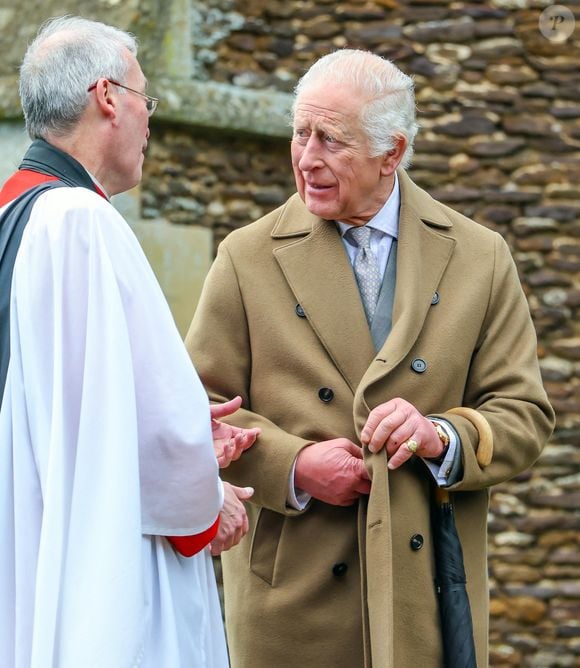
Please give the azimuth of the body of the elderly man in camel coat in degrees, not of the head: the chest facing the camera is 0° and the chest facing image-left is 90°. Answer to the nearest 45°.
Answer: approximately 0°

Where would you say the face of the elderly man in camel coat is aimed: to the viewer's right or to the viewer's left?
to the viewer's left
